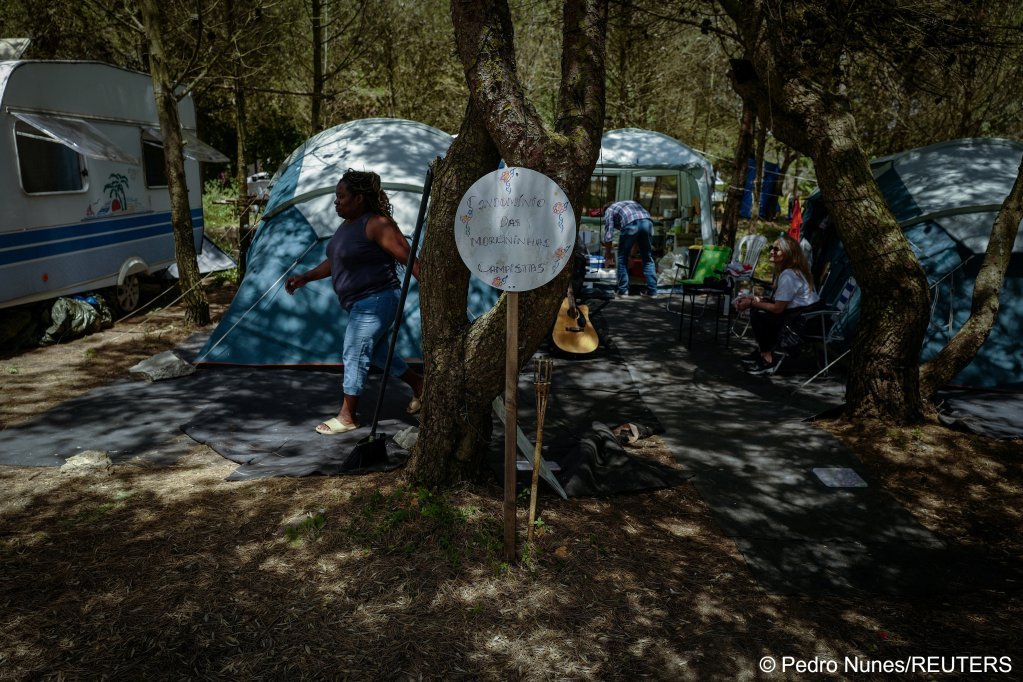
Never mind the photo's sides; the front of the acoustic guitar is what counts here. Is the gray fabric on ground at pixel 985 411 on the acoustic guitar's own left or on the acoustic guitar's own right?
on the acoustic guitar's own left

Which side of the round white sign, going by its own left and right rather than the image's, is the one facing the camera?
front

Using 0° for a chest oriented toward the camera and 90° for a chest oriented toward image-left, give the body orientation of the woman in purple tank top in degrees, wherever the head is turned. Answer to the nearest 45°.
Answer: approximately 90°

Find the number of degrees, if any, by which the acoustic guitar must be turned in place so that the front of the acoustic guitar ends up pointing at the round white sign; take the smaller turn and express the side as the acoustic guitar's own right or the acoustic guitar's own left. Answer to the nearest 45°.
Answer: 0° — it already faces it

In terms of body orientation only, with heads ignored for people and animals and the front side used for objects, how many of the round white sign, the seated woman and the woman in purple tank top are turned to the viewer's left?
2

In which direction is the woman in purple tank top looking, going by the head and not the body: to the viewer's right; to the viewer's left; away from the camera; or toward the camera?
to the viewer's left

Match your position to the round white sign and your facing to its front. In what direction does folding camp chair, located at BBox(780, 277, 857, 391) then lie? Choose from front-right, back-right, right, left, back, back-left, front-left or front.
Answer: back-left

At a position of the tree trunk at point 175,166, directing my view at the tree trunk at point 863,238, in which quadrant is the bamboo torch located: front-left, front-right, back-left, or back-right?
front-right

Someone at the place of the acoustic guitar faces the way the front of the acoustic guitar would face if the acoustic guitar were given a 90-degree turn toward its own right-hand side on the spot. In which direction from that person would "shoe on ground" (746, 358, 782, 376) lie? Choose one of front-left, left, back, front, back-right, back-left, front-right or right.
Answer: back

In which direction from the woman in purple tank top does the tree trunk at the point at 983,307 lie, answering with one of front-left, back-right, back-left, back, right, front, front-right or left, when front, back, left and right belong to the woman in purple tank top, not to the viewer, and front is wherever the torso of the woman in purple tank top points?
back

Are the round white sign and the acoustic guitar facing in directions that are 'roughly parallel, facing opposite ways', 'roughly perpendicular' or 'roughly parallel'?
roughly parallel

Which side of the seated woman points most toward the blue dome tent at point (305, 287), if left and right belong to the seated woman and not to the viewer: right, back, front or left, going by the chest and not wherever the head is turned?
front

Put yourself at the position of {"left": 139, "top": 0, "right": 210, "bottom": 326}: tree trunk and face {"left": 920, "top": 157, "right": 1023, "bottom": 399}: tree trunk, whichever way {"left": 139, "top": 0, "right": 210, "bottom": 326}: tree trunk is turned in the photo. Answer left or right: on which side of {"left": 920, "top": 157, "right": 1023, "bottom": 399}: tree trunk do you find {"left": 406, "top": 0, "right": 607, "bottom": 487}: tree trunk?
right

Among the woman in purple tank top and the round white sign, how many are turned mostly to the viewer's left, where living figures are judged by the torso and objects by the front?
1

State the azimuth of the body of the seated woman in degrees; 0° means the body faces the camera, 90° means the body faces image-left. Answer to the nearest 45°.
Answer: approximately 90°

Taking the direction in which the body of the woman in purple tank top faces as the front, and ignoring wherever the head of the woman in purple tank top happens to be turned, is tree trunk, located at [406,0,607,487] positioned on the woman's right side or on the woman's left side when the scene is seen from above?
on the woman's left side

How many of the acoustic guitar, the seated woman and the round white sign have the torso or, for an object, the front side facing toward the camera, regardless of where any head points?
2

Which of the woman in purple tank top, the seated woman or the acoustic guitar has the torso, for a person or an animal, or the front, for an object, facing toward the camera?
the acoustic guitar
